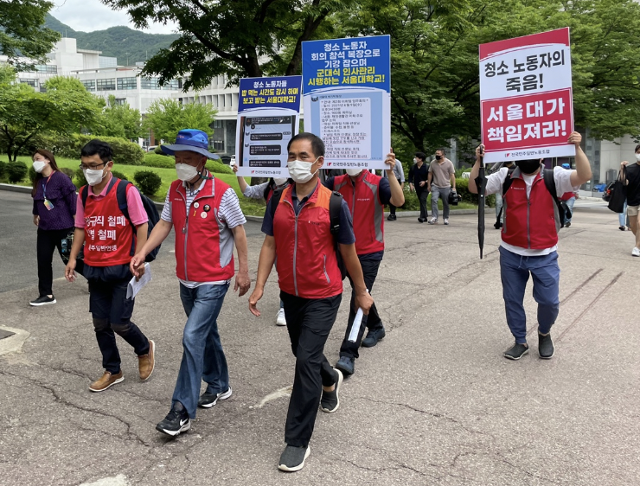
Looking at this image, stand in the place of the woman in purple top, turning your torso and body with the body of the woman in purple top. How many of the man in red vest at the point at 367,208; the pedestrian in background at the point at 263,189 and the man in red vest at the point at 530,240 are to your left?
3

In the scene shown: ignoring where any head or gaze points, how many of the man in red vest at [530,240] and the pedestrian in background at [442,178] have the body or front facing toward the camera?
2

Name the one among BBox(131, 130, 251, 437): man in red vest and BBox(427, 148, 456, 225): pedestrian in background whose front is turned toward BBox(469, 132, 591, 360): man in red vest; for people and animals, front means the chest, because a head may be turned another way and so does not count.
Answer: the pedestrian in background

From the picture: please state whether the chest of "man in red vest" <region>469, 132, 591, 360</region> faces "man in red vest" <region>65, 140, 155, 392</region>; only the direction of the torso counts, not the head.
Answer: no

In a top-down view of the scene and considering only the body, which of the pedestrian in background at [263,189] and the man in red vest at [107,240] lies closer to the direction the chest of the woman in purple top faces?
the man in red vest

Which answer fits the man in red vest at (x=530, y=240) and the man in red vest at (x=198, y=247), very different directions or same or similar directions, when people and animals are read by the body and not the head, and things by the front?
same or similar directions

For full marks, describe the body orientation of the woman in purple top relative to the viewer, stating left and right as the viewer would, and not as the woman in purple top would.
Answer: facing the viewer and to the left of the viewer

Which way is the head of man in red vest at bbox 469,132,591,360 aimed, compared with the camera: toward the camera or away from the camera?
toward the camera

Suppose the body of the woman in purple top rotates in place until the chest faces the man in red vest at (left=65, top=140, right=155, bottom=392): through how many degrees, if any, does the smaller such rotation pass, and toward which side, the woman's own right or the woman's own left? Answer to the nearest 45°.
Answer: approximately 45° to the woman's own left

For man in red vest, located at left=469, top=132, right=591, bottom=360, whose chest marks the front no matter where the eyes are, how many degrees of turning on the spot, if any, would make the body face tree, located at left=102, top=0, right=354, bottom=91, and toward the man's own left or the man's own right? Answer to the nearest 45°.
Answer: approximately 135° to the man's own right

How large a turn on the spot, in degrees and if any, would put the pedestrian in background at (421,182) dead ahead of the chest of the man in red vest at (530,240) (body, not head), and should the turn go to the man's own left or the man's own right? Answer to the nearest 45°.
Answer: approximately 180°

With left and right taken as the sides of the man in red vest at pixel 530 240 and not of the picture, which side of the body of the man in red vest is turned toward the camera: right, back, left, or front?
front

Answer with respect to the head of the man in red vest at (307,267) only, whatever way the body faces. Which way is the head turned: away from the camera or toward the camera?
toward the camera

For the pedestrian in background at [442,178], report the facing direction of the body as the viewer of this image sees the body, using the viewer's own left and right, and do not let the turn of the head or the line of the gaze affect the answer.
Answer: facing the viewer

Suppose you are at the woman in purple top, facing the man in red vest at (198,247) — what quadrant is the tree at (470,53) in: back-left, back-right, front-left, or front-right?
back-left
